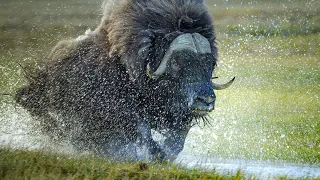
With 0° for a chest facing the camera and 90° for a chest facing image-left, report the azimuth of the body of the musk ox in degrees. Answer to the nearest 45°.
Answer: approximately 315°
